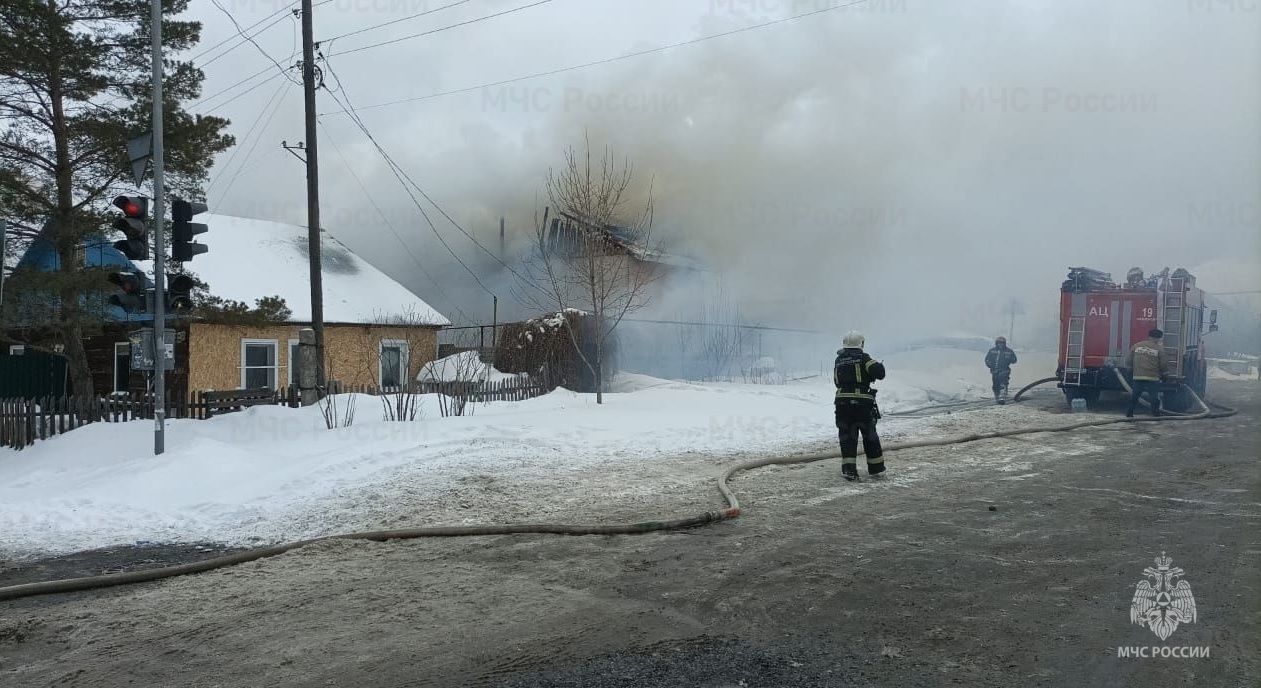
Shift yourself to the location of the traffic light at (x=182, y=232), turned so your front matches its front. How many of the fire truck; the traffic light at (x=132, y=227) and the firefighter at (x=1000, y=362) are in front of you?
2

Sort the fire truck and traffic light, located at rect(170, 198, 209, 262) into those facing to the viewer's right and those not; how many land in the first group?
1

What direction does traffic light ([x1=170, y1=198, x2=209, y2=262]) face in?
to the viewer's right

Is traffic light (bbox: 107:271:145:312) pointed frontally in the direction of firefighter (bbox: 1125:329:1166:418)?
no

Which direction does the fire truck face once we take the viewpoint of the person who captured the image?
facing away from the viewer

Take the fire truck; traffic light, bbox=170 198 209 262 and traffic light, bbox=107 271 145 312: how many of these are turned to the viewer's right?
1

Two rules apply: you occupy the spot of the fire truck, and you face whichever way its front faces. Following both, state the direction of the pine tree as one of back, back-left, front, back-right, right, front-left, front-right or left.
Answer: back-left

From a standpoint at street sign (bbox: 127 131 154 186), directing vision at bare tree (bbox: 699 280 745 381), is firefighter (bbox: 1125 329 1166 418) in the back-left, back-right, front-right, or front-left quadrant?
front-right

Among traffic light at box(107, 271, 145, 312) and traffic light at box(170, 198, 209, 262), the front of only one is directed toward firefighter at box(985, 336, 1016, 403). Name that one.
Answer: traffic light at box(170, 198, 209, 262)

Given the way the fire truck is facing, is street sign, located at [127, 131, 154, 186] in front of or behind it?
behind
